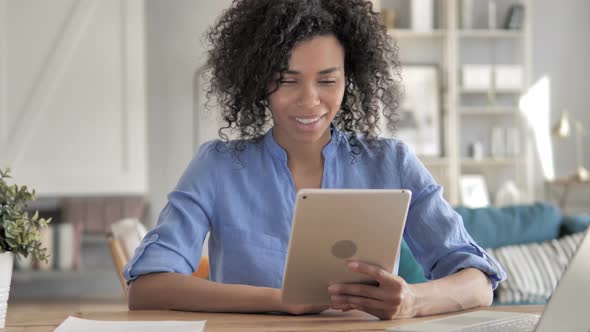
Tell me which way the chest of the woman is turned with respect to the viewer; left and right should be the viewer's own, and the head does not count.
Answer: facing the viewer

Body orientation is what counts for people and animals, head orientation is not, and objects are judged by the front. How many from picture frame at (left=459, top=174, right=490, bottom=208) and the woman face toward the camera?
2

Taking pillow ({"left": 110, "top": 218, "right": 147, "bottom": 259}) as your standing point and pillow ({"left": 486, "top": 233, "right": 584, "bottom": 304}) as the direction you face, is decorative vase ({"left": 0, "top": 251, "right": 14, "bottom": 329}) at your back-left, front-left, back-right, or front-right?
back-right

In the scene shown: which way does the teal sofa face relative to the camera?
toward the camera

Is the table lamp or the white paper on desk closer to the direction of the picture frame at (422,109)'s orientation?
the white paper on desk

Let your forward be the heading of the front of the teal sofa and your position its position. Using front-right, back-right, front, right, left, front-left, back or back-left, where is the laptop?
front

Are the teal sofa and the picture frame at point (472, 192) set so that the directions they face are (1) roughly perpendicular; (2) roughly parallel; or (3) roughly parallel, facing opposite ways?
roughly parallel

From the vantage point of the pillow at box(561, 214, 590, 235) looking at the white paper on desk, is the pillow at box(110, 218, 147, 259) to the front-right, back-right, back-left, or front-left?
front-right

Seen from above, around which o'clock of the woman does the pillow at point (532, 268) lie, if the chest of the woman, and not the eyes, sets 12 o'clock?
The pillow is roughly at 7 o'clock from the woman.

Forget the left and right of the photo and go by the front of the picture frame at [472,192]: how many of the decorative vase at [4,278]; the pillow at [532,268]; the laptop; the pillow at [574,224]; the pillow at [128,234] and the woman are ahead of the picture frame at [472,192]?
6

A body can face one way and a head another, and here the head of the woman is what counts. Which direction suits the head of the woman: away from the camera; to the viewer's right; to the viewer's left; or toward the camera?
toward the camera

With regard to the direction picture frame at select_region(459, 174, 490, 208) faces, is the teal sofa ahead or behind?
ahead

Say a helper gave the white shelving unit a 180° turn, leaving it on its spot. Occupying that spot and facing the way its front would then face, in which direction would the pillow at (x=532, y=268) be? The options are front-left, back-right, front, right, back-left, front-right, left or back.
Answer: back

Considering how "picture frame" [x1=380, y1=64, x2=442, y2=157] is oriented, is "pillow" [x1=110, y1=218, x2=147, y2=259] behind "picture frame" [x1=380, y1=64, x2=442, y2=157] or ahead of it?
ahead

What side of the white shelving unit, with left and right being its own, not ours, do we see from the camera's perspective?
front

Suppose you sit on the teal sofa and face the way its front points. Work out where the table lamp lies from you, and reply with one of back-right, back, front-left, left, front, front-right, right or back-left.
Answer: back

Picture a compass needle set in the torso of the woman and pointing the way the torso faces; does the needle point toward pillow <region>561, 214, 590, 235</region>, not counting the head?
no

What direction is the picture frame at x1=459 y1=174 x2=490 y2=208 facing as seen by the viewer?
toward the camera

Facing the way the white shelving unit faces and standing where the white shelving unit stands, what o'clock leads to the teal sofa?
The teal sofa is roughly at 12 o'clock from the white shelving unit.

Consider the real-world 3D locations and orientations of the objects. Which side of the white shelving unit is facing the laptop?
front
